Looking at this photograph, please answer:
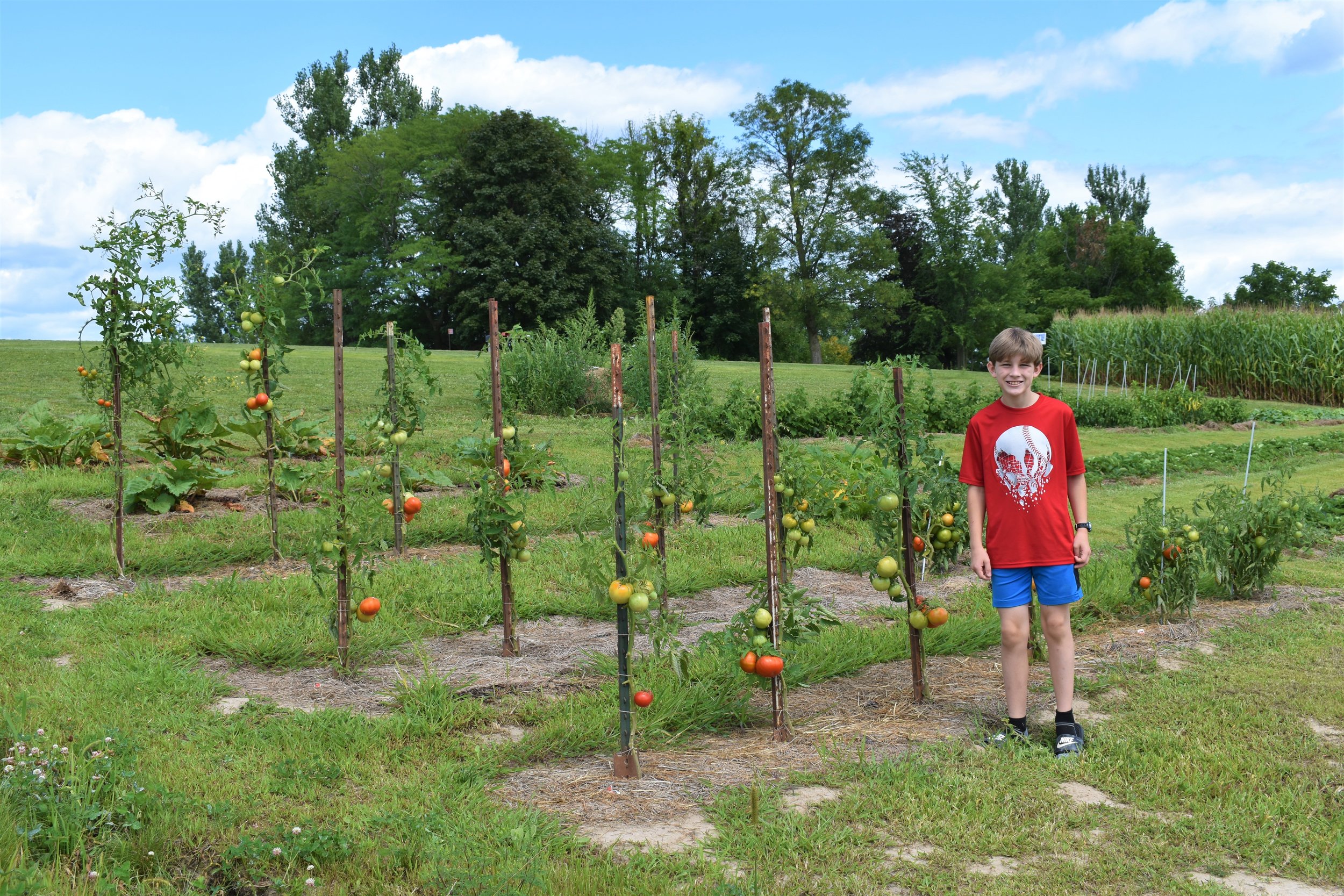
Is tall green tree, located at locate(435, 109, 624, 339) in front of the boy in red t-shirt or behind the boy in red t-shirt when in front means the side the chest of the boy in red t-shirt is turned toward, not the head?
behind

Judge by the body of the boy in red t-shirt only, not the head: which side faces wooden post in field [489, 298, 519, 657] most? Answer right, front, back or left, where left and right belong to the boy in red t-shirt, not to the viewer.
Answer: right

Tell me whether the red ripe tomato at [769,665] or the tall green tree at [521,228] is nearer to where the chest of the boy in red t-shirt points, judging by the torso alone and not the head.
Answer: the red ripe tomato

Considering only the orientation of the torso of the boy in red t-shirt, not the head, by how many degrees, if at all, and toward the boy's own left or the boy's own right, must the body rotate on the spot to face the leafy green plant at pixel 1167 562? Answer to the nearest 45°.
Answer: approximately 180°

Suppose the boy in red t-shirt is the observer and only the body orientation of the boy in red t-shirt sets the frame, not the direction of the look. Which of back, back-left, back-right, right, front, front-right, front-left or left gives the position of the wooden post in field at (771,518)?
right

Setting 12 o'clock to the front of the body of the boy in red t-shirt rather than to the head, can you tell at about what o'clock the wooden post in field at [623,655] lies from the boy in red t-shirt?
The wooden post in field is roughly at 2 o'clock from the boy in red t-shirt.

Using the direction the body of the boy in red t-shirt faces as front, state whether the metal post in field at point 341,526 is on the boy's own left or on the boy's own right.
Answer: on the boy's own right

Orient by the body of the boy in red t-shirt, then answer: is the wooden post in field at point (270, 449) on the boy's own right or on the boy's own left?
on the boy's own right

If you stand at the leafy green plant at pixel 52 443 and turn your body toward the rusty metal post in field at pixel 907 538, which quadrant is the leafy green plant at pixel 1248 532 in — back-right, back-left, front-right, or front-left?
front-left

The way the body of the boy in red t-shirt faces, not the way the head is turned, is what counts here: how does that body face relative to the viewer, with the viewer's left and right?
facing the viewer
